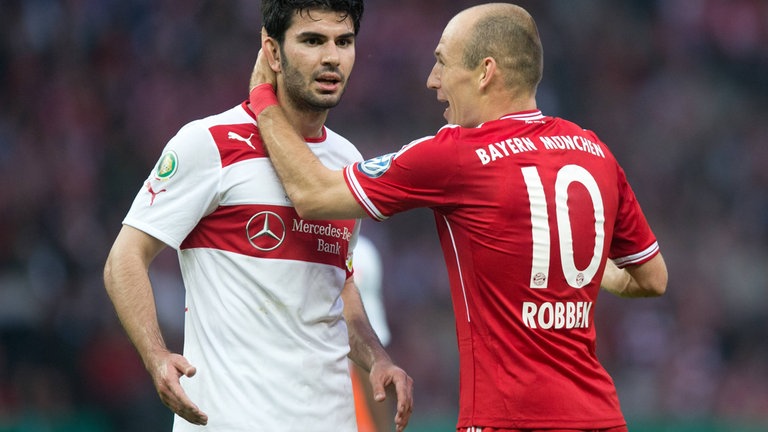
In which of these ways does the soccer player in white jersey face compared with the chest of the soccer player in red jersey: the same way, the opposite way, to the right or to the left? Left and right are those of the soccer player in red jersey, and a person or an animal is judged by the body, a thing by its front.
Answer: the opposite way

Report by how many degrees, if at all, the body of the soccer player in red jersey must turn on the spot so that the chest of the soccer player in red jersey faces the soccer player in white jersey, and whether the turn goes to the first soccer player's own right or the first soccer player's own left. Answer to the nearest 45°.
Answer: approximately 45° to the first soccer player's own left

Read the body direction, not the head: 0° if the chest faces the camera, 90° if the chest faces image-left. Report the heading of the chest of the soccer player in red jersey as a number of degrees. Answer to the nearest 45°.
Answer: approximately 135°

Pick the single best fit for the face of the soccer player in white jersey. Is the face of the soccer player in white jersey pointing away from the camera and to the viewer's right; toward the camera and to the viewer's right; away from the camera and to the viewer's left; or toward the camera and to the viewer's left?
toward the camera and to the viewer's right

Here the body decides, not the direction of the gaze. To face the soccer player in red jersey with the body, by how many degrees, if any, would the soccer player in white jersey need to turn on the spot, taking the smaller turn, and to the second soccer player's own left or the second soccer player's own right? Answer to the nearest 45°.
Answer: approximately 45° to the second soccer player's own left
